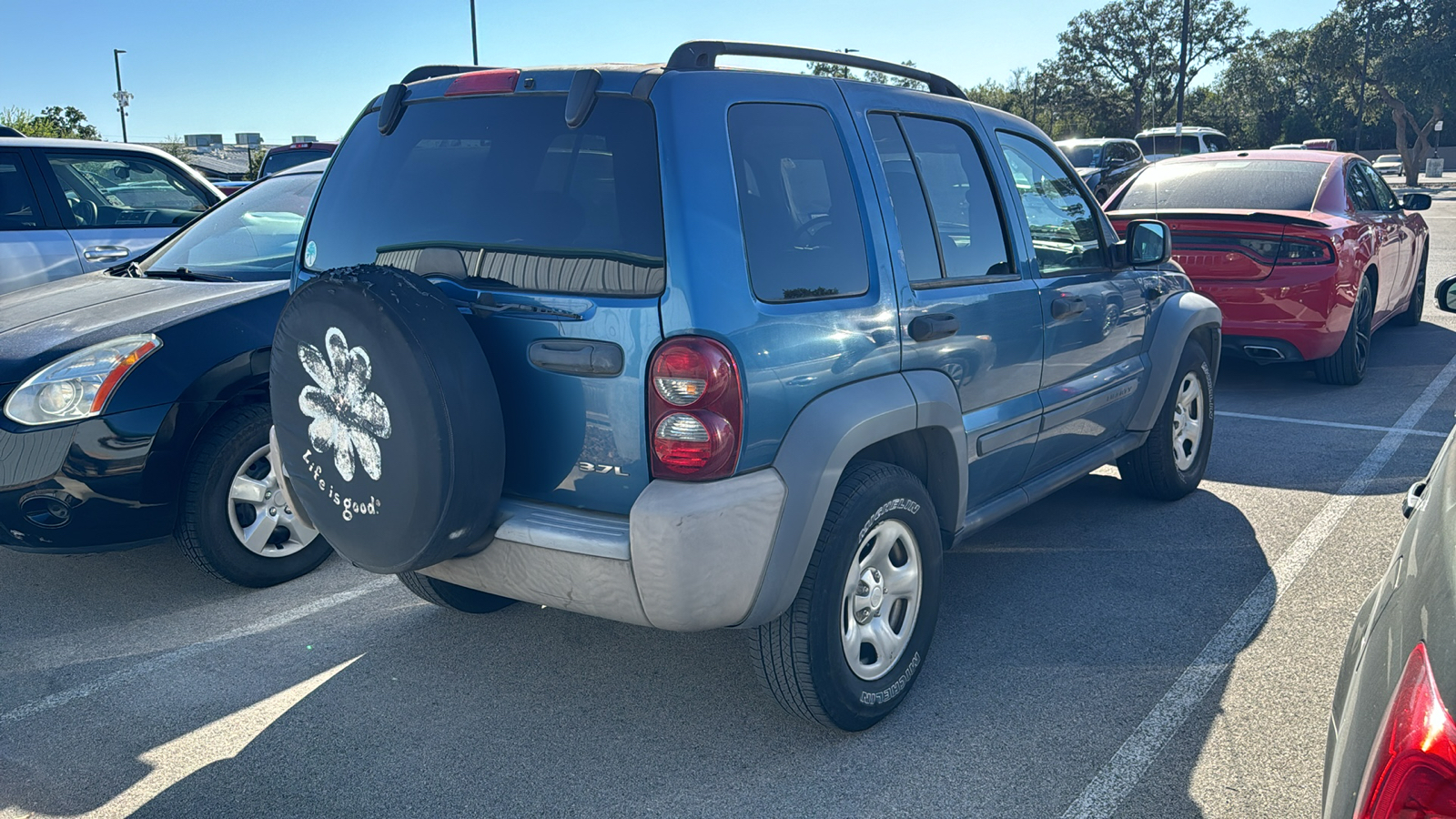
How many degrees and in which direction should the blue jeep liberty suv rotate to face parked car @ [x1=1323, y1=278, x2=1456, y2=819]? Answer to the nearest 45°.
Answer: approximately 90° to its right

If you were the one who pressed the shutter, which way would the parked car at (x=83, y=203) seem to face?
facing away from the viewer and to the right of the viewer

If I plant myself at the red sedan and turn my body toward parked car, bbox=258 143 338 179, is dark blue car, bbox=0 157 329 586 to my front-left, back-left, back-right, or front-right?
front-left

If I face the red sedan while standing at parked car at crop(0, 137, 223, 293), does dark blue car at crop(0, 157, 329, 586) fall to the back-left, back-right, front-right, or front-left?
front-right

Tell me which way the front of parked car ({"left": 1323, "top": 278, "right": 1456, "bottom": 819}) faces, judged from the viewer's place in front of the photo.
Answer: facing away from the viewer and to the right of the viewer

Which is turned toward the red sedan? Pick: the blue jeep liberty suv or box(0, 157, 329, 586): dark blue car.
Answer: the blue jeep liberty suv

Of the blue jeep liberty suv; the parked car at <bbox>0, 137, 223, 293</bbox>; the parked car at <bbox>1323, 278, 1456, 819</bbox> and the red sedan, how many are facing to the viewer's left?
0

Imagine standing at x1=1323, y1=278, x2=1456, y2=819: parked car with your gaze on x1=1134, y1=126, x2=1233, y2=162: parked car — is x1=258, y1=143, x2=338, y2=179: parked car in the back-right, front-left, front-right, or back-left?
front-left

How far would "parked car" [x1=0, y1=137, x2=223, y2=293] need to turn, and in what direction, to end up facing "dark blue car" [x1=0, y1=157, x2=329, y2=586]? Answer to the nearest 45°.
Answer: approximately 135° to its right

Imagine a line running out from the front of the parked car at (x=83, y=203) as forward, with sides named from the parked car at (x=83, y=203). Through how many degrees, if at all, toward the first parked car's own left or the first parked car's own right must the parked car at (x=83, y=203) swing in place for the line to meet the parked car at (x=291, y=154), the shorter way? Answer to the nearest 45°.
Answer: approximately 45° to the first parked car's own left

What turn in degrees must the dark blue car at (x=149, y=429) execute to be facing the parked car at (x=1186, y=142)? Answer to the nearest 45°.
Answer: approximately 180°

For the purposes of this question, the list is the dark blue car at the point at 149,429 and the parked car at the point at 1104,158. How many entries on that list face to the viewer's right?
0

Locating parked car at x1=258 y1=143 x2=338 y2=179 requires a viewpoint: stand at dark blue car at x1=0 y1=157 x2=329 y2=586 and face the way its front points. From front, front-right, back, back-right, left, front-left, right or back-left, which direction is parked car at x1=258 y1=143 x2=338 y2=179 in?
back-right

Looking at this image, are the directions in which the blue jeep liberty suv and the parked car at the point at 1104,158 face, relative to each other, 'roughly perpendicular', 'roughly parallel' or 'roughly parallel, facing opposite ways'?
roughly parallel, facing opposite ways

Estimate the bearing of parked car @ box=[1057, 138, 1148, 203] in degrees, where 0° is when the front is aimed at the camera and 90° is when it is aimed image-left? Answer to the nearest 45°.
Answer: approximately 45°

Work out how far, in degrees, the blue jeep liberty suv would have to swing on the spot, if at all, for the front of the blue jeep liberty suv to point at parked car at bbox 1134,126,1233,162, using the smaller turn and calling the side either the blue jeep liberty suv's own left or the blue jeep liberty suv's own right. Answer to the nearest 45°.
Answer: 0° — it already faces it

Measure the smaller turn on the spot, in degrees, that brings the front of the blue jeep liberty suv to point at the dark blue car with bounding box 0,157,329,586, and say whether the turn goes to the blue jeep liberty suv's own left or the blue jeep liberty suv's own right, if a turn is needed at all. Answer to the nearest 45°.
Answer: approximately 90° to the blue jeep liberty suv's own left
